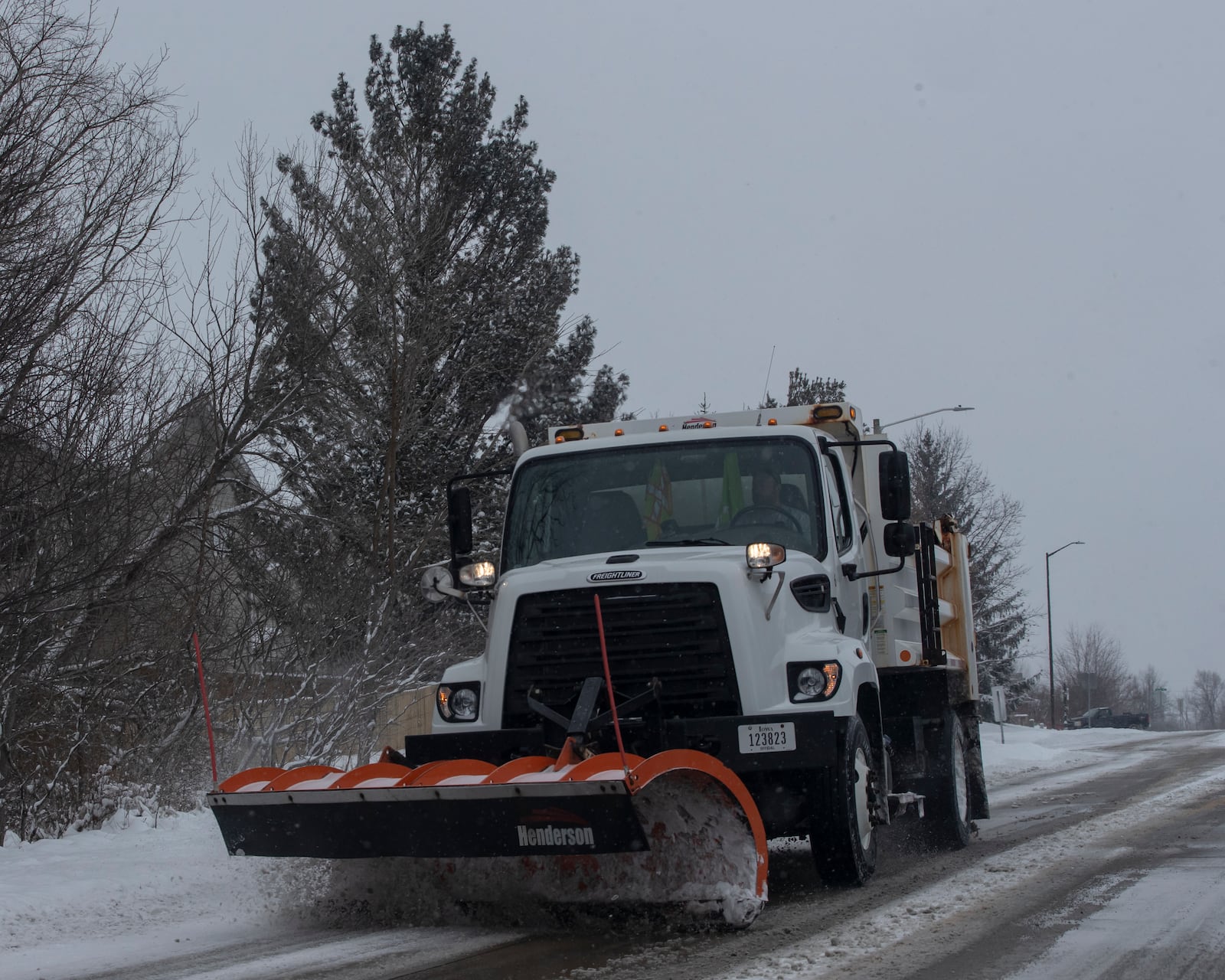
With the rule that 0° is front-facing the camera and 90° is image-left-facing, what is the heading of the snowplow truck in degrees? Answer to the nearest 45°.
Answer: approximately 0°

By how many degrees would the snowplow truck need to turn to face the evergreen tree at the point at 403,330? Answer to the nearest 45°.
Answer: approximately 180°

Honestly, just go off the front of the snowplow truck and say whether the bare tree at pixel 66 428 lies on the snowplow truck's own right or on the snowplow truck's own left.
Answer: on the snowplow truck's own right
